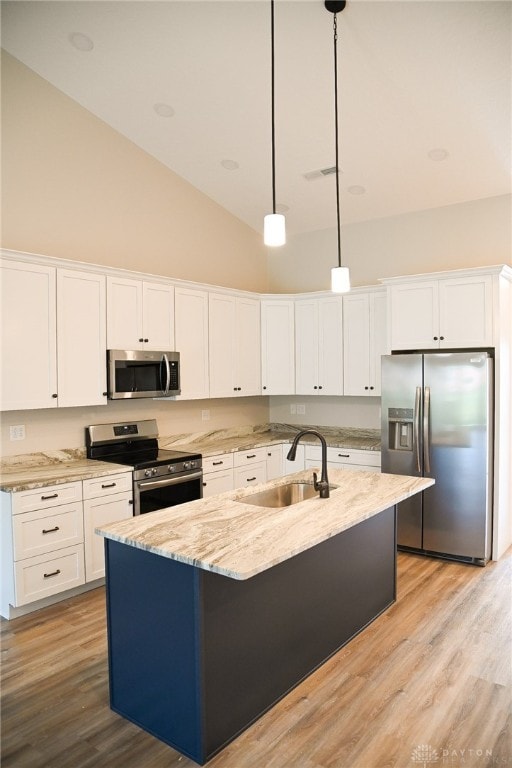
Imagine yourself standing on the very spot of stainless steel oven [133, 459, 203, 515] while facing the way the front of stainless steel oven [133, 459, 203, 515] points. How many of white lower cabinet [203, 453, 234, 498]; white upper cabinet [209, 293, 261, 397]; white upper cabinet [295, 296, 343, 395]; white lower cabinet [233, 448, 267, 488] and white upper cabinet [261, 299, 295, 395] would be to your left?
5

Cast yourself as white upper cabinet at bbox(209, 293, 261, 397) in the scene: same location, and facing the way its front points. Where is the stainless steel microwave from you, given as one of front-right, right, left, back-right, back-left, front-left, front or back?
right

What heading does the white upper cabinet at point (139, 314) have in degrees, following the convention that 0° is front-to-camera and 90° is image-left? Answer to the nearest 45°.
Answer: approximately 315°

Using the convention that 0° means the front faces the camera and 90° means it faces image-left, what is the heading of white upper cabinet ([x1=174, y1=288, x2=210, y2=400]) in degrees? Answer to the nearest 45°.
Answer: approximately 315°

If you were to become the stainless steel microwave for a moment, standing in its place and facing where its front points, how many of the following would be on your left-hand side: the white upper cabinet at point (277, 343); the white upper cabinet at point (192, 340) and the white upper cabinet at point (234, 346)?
3

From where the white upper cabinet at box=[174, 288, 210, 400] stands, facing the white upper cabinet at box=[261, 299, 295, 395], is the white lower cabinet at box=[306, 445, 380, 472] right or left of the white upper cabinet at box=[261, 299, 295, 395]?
right

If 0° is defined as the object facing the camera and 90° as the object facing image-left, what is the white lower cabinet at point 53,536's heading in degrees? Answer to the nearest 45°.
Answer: approximately 315°

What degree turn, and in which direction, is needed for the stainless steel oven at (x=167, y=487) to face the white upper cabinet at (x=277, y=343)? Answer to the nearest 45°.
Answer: approximately 90° to its left

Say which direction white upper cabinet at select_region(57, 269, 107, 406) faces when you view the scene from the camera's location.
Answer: facing the viewer and to the right of the viewer

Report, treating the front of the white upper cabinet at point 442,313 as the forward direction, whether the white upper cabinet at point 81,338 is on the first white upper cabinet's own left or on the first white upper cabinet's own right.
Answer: on the first white upper cabinet's own right
